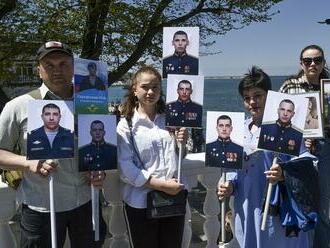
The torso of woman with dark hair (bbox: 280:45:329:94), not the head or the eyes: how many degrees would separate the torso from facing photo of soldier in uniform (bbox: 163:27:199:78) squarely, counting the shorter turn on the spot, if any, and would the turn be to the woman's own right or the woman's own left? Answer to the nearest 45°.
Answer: approximately 45° to the woman's own right

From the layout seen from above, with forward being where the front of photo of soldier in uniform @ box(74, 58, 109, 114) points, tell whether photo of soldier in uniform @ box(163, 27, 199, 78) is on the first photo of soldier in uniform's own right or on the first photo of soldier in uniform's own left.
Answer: on the first photo of soldier in uniform's own left

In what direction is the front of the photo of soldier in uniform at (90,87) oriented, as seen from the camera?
facing the viewer

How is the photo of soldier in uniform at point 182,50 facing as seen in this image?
toward the camera

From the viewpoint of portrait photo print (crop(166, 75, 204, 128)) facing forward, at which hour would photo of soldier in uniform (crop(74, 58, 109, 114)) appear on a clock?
The photo of soldier in uniform is roughly at 2 o'clock from the portrait photo print.

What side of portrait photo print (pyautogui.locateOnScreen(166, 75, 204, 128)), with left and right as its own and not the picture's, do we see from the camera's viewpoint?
front

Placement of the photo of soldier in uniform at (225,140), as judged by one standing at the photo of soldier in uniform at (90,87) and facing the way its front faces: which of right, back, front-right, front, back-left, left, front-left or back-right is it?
left
